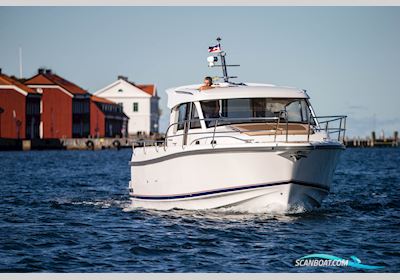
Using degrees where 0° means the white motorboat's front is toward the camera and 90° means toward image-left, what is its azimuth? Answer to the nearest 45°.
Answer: approximately 315°
